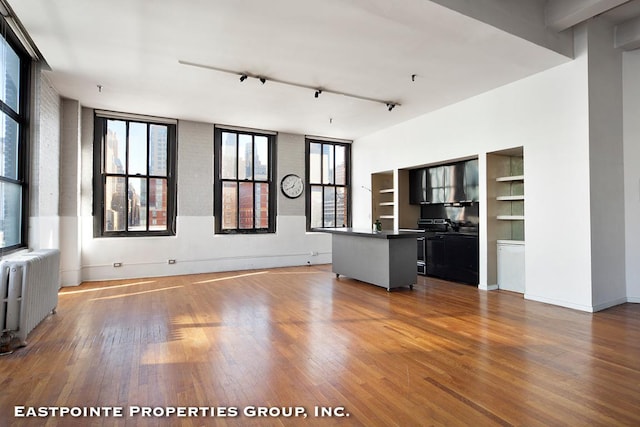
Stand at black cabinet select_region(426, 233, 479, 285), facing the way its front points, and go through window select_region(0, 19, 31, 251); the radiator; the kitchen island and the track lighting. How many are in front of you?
4

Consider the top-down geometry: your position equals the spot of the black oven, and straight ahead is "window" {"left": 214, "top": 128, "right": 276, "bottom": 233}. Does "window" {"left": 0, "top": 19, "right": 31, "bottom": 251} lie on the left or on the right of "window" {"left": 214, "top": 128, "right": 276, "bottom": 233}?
left

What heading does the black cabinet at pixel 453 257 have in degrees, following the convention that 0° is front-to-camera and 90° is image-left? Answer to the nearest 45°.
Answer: approximately 45°

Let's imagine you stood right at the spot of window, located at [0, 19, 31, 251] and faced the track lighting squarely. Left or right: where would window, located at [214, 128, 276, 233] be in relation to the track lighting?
left

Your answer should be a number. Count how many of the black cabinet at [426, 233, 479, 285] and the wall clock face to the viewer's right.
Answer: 0

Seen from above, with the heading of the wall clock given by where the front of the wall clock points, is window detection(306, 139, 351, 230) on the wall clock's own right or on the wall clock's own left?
on the wall clock's own left

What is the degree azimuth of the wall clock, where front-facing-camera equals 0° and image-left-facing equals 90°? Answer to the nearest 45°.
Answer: approximately 0°

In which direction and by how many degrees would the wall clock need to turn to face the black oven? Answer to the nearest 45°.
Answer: approximately 45° to its left

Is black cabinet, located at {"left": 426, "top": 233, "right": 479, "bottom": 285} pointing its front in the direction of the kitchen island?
yes

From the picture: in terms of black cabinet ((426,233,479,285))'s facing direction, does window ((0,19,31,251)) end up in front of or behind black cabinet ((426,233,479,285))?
in front

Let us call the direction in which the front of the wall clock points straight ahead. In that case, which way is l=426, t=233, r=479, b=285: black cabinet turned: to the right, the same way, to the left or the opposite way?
to the right

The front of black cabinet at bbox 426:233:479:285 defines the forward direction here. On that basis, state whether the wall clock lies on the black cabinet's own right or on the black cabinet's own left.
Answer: on the black cabinet's own right

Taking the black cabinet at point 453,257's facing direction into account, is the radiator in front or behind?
in front
